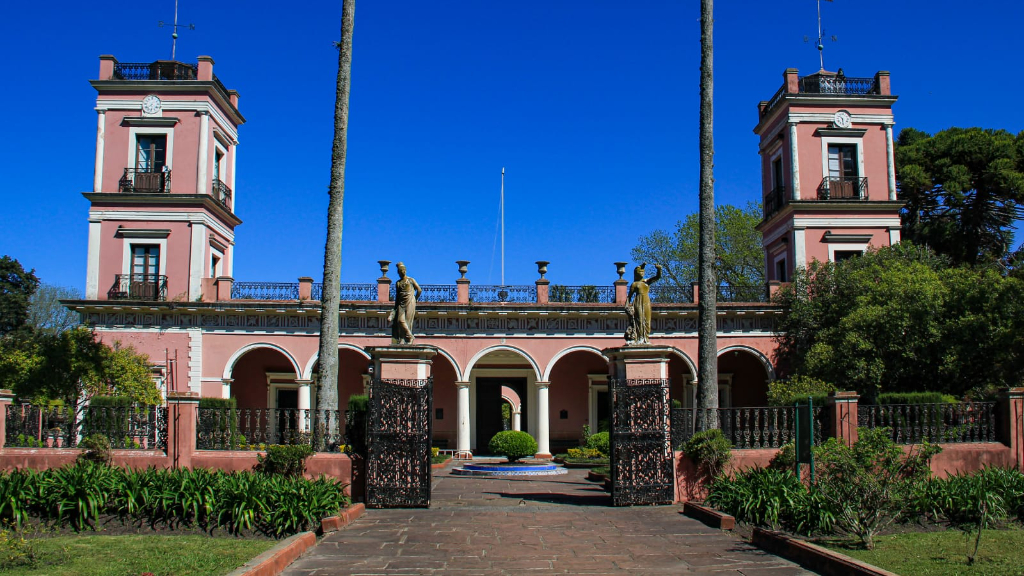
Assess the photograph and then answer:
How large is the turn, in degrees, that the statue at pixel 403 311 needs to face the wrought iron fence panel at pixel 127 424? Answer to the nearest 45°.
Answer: approximately 90° to its right

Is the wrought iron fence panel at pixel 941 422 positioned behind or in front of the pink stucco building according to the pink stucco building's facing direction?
in front

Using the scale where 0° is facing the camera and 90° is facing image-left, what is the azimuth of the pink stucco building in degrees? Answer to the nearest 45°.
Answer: approximately 0°

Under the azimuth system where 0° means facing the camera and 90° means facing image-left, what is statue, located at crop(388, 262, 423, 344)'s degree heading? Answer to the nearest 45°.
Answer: approximately 0°

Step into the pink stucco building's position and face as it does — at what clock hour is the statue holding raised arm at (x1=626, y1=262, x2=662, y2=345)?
The statue holding raised arm is roughly at 11 o'clock from the pink stucco building.

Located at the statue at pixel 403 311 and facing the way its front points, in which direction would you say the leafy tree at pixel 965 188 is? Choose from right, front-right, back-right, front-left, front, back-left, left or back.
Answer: back-left

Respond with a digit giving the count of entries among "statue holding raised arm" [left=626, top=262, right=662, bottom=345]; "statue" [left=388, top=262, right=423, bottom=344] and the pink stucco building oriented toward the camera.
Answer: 3

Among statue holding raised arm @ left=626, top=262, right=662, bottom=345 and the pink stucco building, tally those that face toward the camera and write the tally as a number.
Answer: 2

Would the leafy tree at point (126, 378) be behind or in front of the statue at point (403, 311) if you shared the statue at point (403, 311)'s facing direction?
behind
